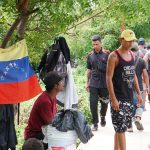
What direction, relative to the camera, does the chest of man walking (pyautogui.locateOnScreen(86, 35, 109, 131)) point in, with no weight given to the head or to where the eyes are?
toward the camera

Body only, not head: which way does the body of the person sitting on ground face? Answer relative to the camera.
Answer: to the viewer's right

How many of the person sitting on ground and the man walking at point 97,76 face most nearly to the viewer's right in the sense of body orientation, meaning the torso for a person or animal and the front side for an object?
1

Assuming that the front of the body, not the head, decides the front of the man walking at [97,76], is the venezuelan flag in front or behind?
in front

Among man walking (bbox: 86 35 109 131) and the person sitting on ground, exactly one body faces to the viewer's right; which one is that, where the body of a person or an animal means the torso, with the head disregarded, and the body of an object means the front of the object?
the person sitting on ground

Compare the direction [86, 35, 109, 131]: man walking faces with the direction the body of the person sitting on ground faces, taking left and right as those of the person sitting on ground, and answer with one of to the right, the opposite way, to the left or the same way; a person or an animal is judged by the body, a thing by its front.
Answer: to the right

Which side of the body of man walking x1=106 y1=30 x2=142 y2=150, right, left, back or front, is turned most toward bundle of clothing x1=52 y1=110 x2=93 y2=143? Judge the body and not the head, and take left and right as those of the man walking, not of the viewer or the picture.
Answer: right

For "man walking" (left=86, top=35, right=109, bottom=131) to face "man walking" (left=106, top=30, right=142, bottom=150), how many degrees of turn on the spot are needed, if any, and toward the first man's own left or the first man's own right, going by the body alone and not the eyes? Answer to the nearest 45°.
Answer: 0° — they already face them

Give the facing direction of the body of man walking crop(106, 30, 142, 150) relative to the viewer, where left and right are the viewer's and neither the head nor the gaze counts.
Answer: facing the viewer and to the right of the viewer

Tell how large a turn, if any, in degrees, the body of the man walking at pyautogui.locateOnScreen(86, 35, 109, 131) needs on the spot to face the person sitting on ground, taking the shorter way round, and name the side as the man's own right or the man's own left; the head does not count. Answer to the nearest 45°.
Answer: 0° — they already face them

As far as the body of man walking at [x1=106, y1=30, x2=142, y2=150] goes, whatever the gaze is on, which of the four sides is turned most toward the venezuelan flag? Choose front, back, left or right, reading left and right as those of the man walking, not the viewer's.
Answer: right

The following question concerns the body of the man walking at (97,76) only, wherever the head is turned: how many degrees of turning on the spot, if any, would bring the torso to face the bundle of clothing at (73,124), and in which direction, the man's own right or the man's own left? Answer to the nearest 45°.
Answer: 0° — they already face it

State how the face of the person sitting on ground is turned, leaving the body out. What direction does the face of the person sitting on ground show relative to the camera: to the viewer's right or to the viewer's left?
to the viewer's right

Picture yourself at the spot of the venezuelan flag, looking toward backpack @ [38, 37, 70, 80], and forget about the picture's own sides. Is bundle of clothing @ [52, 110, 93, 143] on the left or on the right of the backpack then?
right
